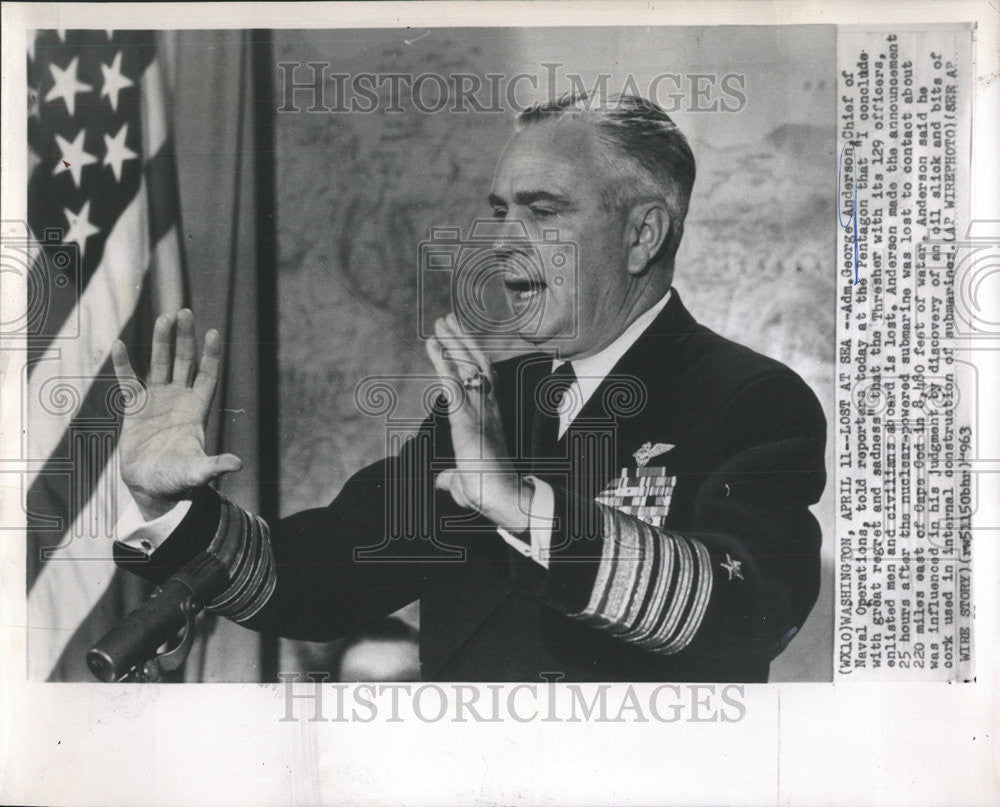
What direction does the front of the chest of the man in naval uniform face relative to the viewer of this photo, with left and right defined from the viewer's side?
facing the viewer and to the left of the viewer

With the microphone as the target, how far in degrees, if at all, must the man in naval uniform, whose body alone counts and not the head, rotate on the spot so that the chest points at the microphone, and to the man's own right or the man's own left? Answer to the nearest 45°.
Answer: approximately 45° to the man's own right

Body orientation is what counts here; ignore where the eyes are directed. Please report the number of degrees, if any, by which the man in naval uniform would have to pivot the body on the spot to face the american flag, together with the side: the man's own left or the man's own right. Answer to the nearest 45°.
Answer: approximately 45° to the man's own right
